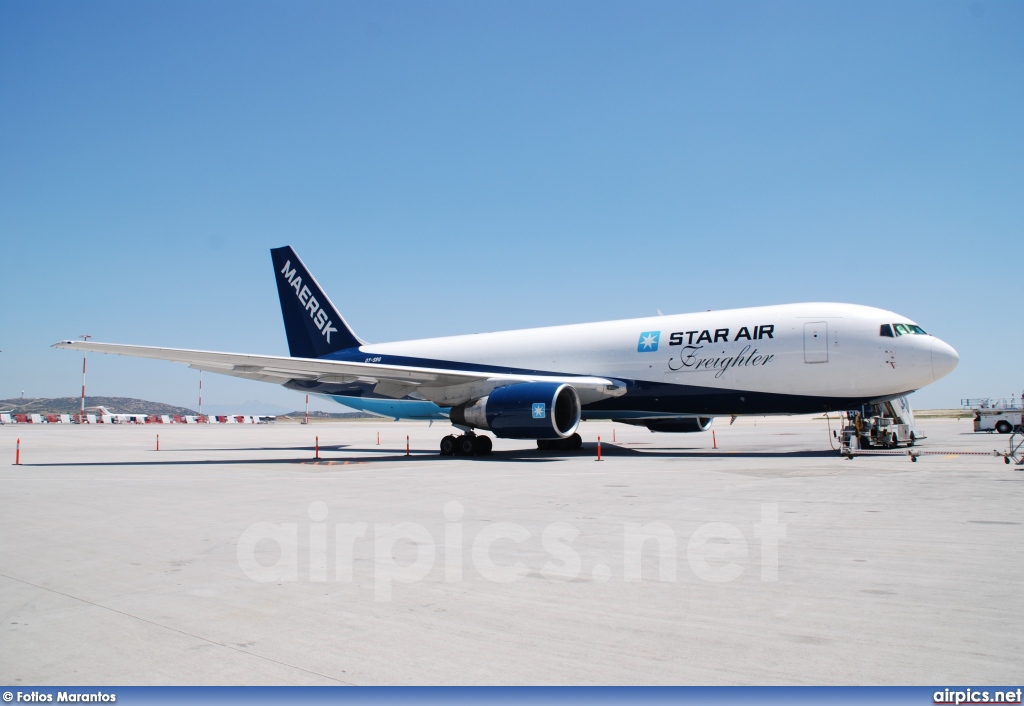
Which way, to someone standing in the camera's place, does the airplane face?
facing the viewer and to the right of the viewer
